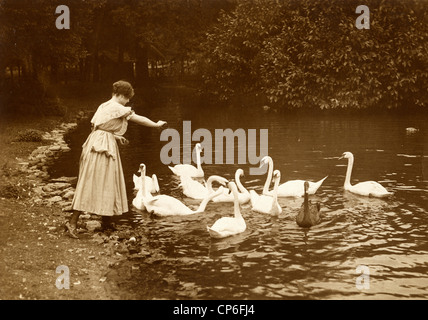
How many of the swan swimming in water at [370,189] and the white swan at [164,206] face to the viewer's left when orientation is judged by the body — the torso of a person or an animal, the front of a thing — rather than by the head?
1

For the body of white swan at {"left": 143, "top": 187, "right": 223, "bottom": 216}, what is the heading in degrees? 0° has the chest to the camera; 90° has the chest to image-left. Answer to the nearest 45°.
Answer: approximately 270°

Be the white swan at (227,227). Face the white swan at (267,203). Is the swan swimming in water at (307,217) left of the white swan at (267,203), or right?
right

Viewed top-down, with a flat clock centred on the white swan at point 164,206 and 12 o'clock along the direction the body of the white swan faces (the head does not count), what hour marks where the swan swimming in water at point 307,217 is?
The swan swimming in water is roughly at 1 o'clock from the white swan.

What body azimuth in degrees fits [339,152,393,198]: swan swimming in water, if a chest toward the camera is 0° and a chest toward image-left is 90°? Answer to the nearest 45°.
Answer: approximately 90°

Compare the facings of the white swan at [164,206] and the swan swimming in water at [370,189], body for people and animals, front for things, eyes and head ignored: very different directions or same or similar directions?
very different directions

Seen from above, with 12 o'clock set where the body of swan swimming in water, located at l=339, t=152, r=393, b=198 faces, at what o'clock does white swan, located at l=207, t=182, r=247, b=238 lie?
The white swan is roughly at 10 o'clock from the swan swimming in water.
